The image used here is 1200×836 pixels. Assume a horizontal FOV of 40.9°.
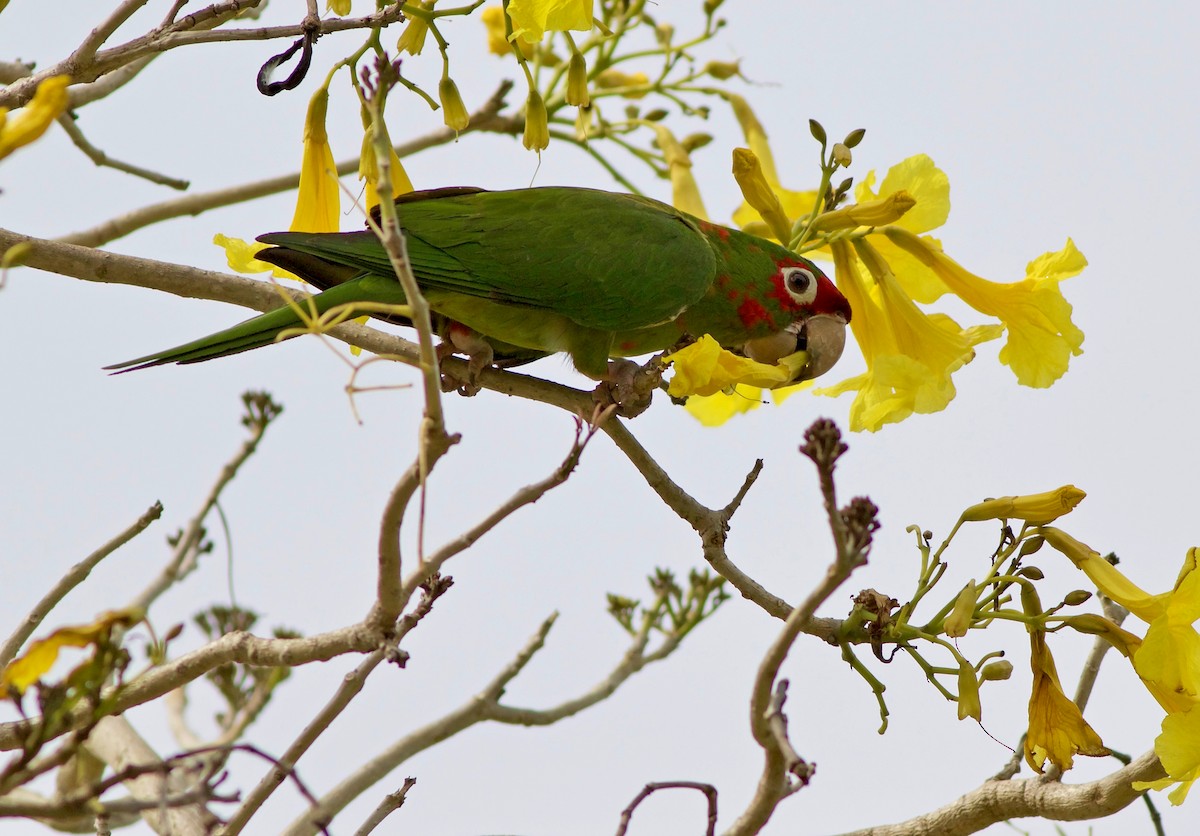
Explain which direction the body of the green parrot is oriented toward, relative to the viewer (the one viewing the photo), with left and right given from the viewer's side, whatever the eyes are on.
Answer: facing to the right of the viewer
